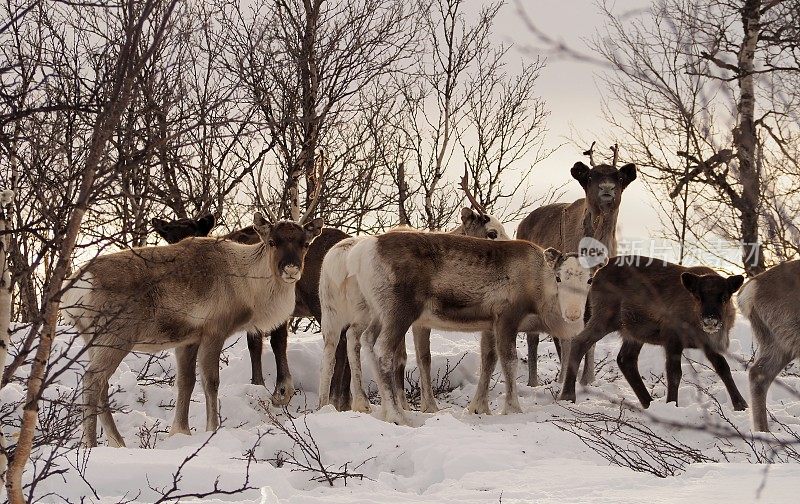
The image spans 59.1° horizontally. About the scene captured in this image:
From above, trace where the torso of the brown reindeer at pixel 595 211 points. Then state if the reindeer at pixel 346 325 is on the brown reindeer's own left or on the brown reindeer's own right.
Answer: on the brown reindeer's own right

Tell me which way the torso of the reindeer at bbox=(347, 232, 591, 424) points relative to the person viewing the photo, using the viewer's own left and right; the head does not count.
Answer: facing to the right of the viewer

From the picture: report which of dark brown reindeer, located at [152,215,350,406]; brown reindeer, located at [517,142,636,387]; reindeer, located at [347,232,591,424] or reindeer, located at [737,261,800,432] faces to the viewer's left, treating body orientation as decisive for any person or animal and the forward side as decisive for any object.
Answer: the dark brown reindeer

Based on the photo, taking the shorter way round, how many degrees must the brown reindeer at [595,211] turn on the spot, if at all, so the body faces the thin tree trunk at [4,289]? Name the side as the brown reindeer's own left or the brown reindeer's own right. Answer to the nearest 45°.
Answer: approximately 45° to the brown reindeer's own right

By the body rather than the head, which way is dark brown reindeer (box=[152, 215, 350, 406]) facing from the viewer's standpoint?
to the viewer's left

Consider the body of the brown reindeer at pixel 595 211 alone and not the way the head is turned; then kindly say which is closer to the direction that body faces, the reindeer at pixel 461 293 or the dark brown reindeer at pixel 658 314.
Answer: the dark brown reindeer

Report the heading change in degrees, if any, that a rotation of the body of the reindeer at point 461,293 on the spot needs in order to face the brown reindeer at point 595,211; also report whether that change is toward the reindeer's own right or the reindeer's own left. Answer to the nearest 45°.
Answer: approximately 45° to the reindeer's own left

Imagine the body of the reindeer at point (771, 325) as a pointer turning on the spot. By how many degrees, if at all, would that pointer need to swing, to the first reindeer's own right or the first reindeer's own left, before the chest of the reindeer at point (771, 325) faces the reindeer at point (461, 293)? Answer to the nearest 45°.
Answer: approximately 180°

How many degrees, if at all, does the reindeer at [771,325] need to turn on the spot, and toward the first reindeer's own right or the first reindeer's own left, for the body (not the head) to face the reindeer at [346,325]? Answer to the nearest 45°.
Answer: approximately 180°

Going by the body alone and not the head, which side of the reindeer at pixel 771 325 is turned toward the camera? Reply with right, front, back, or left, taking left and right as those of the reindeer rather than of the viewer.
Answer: right
